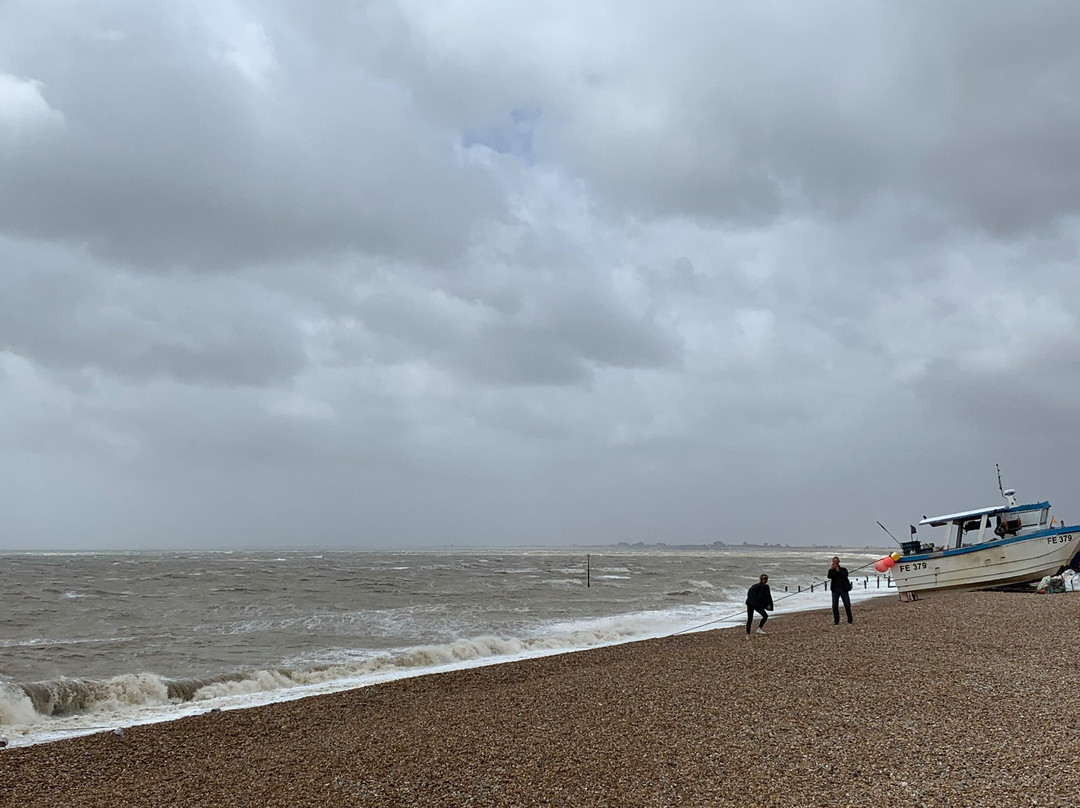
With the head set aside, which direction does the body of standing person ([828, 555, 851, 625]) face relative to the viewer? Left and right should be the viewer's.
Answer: facing the viewer

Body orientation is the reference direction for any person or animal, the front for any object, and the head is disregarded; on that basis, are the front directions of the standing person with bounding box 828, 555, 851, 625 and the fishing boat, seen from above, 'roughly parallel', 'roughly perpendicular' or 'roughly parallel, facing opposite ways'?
roughly perpendicular

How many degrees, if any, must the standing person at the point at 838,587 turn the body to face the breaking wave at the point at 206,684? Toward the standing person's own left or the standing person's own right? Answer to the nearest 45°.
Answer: approximately 45° to the standing person's own right

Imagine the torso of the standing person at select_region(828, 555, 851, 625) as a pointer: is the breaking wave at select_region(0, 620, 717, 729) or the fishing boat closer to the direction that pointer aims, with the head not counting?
the breaking wave

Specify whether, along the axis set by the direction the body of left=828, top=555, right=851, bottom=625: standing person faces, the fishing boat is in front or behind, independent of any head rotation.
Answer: behind
